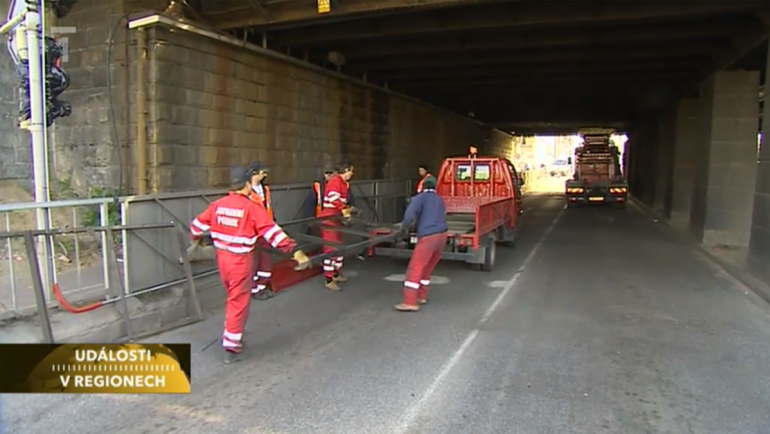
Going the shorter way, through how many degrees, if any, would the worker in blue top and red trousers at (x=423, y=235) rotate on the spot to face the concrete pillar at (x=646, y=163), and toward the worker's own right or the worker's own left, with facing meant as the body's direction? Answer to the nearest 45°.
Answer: approximately 90° to the worker's own right

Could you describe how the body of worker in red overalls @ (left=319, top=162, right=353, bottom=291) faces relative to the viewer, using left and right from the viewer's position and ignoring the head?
facing to the right of the viewer

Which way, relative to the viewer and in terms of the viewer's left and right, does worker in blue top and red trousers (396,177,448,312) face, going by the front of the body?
facing away from the viewer and to the left of the viewer

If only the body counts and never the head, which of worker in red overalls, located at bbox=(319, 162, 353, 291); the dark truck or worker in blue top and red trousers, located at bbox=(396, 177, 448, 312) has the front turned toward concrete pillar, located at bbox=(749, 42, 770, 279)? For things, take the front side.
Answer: worker in red overalls, located at bbox=(319, 162, 353, 291)

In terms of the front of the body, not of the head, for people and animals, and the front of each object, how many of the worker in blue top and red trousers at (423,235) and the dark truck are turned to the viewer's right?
0

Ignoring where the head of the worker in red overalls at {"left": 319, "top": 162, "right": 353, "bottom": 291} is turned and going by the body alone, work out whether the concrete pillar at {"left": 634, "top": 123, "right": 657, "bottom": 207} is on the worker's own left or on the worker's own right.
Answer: on the worker's own left

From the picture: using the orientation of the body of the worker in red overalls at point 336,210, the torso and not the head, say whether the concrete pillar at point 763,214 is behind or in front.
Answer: in front

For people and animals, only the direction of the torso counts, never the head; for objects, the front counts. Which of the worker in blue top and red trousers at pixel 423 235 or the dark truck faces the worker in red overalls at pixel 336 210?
the worker in blue top and red trousers at pixel 423 235
